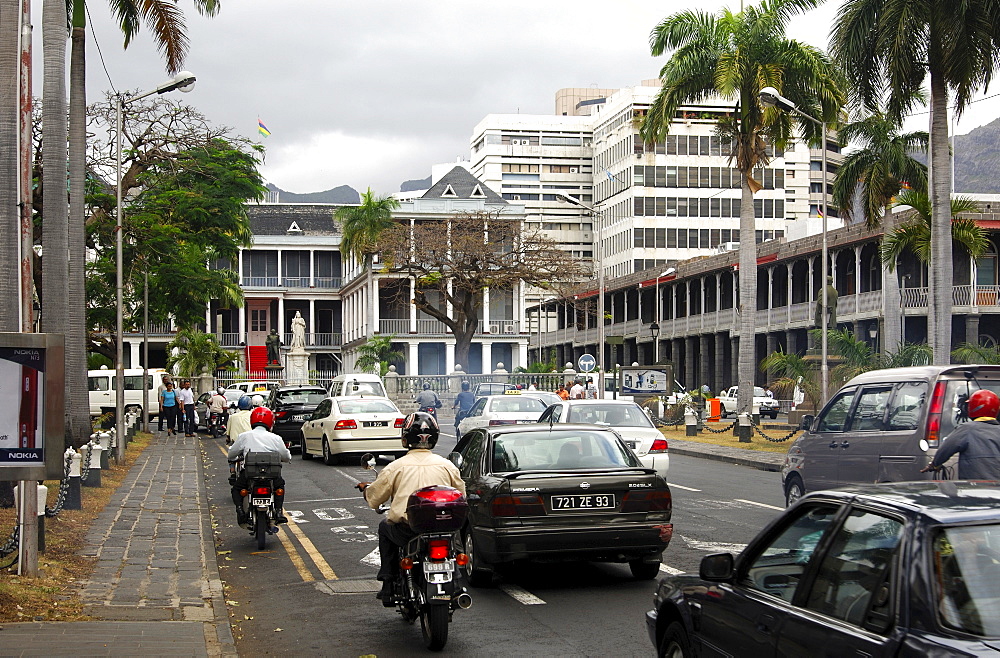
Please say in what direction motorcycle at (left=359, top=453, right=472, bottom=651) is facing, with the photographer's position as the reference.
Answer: facing away from the viewer

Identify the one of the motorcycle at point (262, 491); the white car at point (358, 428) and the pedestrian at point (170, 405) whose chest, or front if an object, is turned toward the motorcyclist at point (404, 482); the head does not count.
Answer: the pedestrian

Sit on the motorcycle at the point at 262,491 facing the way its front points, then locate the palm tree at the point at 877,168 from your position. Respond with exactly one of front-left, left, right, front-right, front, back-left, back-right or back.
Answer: front-right

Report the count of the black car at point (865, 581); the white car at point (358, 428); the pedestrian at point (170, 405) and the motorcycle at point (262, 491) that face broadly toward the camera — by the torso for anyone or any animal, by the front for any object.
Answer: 1

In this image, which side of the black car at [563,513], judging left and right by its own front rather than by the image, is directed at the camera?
back

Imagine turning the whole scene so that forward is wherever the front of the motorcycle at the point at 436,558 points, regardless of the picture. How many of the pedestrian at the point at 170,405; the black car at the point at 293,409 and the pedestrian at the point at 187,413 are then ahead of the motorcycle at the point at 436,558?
3

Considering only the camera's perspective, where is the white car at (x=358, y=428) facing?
facing away from the viewer and to the left of the viewer

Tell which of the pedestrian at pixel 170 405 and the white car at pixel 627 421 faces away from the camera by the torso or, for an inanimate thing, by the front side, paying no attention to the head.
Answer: the white car

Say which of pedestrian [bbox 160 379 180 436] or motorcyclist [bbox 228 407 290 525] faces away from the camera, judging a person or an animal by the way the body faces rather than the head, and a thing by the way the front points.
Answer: the motorcyclist

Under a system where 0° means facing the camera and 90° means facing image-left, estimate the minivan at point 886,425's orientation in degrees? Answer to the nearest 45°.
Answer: approximately 135°

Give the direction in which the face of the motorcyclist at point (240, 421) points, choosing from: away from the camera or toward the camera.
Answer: away from the camera

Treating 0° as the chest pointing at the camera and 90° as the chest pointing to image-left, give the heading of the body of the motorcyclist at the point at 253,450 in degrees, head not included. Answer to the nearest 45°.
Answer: approximately 180°

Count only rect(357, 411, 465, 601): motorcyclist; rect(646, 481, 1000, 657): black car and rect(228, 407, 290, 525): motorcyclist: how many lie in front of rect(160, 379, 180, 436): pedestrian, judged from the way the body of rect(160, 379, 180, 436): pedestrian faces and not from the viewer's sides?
3

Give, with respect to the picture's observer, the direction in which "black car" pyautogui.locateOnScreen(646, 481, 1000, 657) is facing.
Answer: facing away from the viewer and to the left of the viewer

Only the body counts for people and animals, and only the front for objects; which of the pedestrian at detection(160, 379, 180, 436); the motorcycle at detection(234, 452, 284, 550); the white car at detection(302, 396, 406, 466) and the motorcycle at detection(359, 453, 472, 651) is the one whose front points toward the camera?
the pedestrian

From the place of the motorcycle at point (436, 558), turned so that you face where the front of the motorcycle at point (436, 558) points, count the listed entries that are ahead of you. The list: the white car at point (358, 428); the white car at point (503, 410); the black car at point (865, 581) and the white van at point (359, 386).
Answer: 3

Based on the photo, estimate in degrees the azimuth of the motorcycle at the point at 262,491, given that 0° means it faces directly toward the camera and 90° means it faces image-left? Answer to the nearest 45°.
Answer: approximately 180°

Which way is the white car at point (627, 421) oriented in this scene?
away from the camera
